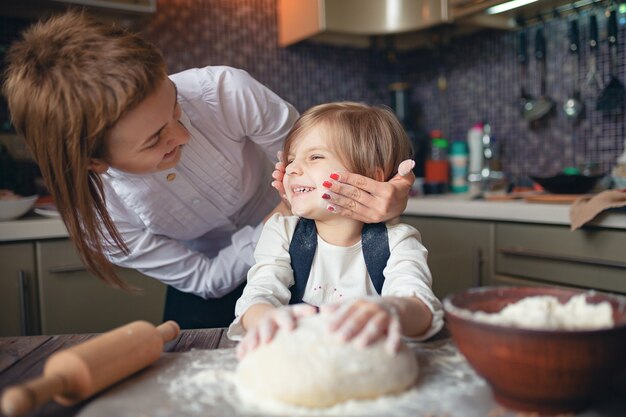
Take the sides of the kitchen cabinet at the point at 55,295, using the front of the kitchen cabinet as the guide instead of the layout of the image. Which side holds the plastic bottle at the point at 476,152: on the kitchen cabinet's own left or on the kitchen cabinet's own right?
on the kitchen cabinet's own left

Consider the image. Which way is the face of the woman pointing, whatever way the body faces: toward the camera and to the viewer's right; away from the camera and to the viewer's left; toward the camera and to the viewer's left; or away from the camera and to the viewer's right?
toward the camera and to the viewer's right

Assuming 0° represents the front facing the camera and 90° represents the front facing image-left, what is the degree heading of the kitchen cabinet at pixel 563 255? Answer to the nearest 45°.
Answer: approximately 45°

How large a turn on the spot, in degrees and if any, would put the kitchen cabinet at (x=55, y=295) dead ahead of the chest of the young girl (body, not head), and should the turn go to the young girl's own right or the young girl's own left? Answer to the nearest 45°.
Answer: approximately 135° to the young girl's own right

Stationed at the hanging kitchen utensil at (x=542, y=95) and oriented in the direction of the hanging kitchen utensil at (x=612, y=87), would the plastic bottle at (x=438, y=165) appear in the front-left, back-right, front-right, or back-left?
back-right

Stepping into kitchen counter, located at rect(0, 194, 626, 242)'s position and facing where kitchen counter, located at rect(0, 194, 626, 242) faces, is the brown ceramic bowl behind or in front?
in front

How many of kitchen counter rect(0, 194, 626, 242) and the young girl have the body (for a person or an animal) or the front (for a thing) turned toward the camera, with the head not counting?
2

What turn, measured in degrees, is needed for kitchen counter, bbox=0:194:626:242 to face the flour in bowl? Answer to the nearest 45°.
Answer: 0° — it already faces it

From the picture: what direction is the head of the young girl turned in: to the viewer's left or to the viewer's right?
to the viewer's left

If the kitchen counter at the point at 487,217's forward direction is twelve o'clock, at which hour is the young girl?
The young girl is roughly at 1 o'clock from the kitchen counter.
